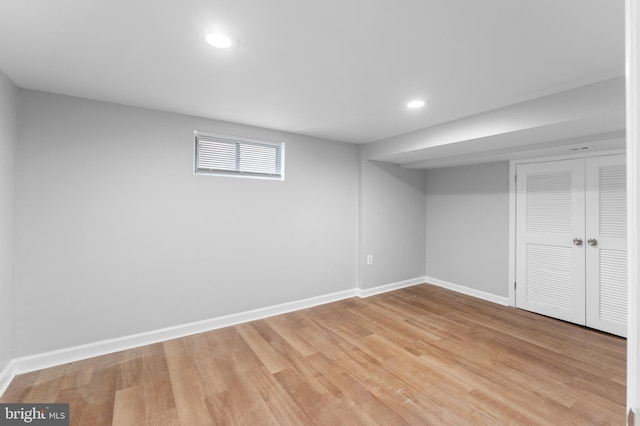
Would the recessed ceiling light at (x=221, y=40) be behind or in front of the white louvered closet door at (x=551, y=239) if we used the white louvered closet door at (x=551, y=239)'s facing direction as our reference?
in front

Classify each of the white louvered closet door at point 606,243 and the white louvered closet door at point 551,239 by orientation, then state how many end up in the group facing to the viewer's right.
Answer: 0

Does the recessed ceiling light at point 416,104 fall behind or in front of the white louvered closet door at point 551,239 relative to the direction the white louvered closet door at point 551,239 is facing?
in front

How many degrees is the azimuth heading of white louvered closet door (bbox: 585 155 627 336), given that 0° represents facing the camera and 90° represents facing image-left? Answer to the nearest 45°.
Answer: approximately 45°

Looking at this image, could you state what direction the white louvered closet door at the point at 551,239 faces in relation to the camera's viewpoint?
facing the viewer and to the left of the viewer

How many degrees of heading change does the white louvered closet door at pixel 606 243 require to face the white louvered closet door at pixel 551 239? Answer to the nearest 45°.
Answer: approximately 45° to its right

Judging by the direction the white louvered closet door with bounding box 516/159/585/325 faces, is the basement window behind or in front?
in front

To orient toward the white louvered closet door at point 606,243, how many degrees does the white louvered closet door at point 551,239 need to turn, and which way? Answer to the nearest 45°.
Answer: approximately 135° to its left
